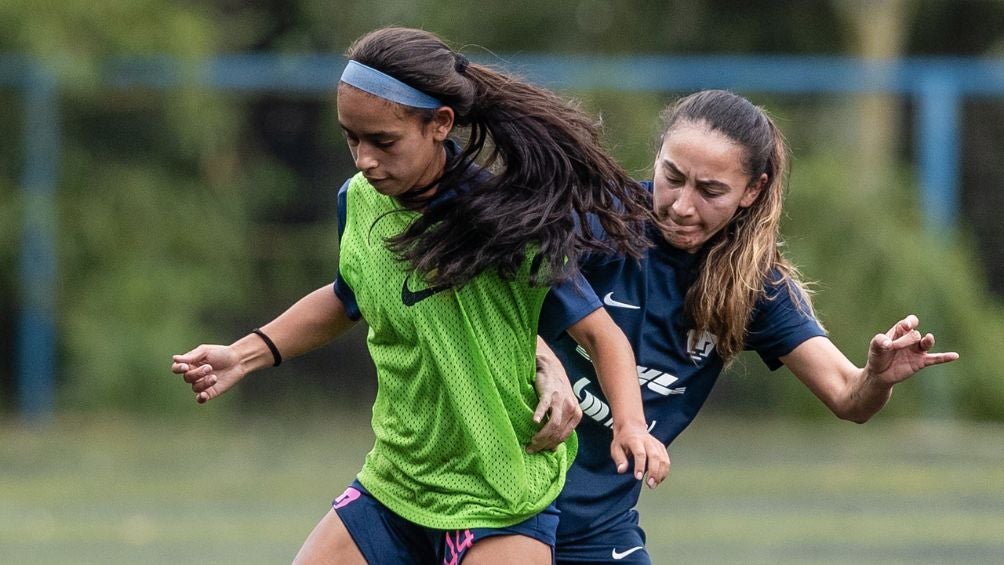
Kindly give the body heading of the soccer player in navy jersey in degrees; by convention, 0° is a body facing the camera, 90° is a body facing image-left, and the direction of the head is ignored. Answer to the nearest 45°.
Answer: approximately 45°

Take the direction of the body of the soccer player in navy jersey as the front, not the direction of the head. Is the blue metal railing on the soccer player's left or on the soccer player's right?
on the soccer player's right

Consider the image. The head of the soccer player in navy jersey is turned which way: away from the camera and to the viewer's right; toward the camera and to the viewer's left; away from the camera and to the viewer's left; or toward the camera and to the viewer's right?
toward the camera and to the viewer's left

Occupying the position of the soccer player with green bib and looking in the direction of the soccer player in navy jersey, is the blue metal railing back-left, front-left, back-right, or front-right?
front-left

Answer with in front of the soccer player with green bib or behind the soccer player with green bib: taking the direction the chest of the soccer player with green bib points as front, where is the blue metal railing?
behind

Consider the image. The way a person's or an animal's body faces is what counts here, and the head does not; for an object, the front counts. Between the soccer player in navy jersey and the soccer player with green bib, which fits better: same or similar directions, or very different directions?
same or similar directions

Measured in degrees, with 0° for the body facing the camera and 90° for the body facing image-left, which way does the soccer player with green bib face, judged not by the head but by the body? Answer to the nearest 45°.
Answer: approximately 45°

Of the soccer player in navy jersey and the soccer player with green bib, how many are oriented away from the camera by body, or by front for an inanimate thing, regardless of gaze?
0

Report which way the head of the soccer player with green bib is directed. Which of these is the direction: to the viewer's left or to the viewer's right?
to the viewer's left

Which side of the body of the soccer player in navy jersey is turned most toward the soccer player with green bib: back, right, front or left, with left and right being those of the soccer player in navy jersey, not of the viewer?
front
